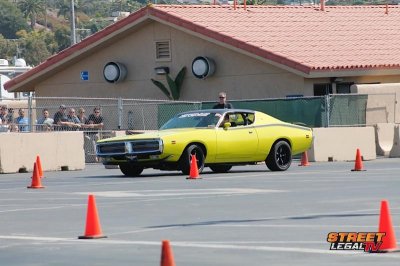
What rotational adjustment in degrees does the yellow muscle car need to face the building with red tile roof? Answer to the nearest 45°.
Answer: approximately 135° to its right

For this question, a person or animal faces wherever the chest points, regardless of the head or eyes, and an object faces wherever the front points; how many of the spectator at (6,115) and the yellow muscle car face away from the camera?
0

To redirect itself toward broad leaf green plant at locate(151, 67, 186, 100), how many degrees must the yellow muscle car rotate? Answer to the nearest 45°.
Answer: approximately 135° to its right

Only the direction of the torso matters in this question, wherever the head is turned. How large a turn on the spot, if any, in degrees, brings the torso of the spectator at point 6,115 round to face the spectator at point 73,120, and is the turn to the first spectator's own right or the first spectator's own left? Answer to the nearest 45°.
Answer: approximately 90° to the first spectator's own left

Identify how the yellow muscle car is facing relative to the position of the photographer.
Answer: facing the viewer and to the left of the viewer

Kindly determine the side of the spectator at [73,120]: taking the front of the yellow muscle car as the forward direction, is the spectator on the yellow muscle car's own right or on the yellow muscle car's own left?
on the yellow muscle car's own right

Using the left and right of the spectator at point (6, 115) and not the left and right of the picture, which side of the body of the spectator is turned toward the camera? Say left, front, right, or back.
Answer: front

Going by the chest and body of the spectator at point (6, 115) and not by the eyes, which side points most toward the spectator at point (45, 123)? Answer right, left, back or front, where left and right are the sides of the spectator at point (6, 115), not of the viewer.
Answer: left

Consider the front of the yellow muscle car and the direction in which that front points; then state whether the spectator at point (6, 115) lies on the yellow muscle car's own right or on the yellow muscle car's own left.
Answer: on the yellow muscle car's own right
